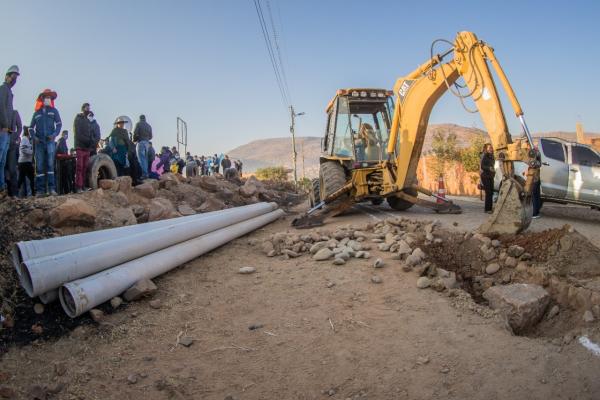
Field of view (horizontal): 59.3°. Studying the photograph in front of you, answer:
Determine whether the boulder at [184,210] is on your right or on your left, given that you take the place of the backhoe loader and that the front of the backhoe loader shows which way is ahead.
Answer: on your left

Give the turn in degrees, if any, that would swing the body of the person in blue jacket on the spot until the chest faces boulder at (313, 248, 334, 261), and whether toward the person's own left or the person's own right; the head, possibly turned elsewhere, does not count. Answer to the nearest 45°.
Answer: approximately 45° to the person's own left

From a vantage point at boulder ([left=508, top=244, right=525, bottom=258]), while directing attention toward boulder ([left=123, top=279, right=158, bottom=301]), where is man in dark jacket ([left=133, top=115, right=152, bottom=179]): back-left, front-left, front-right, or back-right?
front-right

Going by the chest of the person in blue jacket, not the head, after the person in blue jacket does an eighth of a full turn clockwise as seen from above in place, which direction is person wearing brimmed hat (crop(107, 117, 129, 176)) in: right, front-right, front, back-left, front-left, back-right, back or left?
back

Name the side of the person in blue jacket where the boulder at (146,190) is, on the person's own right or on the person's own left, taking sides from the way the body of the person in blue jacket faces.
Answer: on the person's own left

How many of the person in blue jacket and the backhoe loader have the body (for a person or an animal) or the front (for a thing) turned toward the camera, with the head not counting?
1

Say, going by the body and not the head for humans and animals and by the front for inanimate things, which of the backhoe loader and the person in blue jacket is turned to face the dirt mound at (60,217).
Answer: the person in blue jacket

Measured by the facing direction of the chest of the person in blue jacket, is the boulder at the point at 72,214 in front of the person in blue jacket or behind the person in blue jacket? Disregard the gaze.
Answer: in front

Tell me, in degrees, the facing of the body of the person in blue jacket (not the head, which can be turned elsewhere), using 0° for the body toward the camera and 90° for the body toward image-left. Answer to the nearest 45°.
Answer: approximately 0°

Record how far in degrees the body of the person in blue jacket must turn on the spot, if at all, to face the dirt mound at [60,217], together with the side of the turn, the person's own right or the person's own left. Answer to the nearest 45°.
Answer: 0° — they already face it
